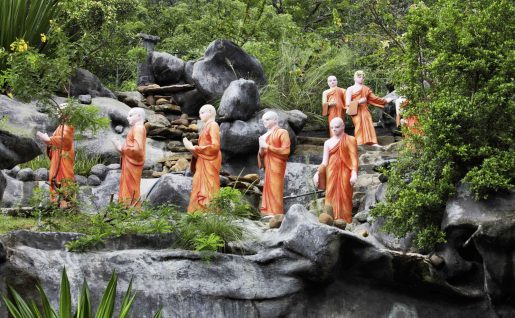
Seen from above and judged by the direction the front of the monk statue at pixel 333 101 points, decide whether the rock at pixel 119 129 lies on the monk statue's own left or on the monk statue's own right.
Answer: on the monk statue's own right

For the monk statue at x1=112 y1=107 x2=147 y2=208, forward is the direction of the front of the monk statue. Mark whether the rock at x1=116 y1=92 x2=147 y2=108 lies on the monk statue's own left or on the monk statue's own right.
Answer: on the monk statue's own right

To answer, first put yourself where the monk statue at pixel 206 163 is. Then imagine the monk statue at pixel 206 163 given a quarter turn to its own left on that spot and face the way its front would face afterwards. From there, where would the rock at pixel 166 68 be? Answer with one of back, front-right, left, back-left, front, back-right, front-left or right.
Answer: back

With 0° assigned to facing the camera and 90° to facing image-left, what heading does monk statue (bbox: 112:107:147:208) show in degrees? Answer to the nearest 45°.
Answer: approximately 90°

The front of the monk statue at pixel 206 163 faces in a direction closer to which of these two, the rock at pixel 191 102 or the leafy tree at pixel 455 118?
the rock

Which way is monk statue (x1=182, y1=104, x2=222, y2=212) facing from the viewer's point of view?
to the viewer's left

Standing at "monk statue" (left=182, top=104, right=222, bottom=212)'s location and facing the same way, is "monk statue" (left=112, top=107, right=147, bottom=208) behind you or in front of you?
in front

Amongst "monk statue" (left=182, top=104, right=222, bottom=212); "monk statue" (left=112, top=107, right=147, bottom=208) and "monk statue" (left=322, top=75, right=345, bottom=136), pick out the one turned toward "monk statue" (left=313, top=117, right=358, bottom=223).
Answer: "monk statue" (left=322, top=75, right=345, bottom=136)

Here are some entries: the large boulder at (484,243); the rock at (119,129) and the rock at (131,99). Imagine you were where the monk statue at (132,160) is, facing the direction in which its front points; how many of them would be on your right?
2
